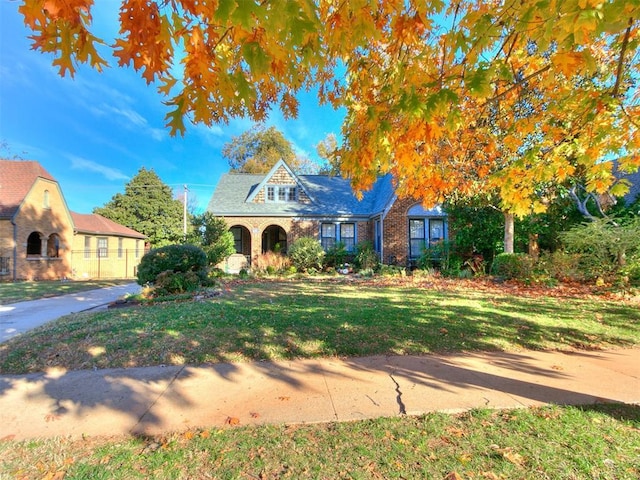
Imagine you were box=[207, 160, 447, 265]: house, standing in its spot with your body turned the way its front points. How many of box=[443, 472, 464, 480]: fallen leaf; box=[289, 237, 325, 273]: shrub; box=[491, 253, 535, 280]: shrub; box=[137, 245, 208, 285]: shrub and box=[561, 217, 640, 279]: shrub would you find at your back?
0

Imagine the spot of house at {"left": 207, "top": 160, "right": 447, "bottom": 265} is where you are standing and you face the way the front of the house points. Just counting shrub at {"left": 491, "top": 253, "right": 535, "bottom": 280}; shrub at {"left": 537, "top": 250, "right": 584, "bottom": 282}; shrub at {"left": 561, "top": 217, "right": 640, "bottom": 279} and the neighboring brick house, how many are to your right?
1

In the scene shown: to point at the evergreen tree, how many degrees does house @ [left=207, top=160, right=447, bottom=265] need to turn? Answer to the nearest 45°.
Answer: approximately 135° to its right

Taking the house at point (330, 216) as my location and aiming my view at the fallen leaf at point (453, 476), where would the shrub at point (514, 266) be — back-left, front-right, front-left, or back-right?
front-left

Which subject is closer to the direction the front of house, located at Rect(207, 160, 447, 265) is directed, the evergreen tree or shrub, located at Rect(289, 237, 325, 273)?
the shrub

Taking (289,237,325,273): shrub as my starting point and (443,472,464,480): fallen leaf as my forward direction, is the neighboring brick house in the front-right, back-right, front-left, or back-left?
back-right

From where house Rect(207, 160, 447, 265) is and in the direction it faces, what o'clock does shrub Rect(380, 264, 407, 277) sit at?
The shrub is roughly at 11 o'clock from the house.

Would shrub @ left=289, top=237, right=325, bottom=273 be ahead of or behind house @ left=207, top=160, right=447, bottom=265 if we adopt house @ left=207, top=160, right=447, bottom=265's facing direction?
ahead

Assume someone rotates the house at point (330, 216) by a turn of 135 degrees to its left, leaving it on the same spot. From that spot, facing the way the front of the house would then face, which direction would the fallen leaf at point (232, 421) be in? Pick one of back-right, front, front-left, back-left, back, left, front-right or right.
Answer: back-right

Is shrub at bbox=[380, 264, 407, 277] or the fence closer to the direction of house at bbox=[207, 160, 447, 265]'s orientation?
the shrub

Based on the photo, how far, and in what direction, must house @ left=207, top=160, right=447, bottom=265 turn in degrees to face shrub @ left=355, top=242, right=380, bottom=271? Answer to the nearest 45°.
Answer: approximately 45° to its left

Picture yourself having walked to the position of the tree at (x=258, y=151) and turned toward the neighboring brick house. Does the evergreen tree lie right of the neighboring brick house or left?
right

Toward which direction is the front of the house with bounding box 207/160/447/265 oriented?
toward the camera

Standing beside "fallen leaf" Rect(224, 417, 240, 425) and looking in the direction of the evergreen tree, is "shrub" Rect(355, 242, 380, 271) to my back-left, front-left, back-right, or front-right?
front-right

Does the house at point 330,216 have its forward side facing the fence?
no

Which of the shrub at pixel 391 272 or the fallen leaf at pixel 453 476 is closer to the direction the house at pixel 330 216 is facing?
the fallen leaf

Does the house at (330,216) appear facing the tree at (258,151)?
no

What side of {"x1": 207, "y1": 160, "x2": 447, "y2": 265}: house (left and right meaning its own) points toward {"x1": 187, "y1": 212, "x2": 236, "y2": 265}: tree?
right
